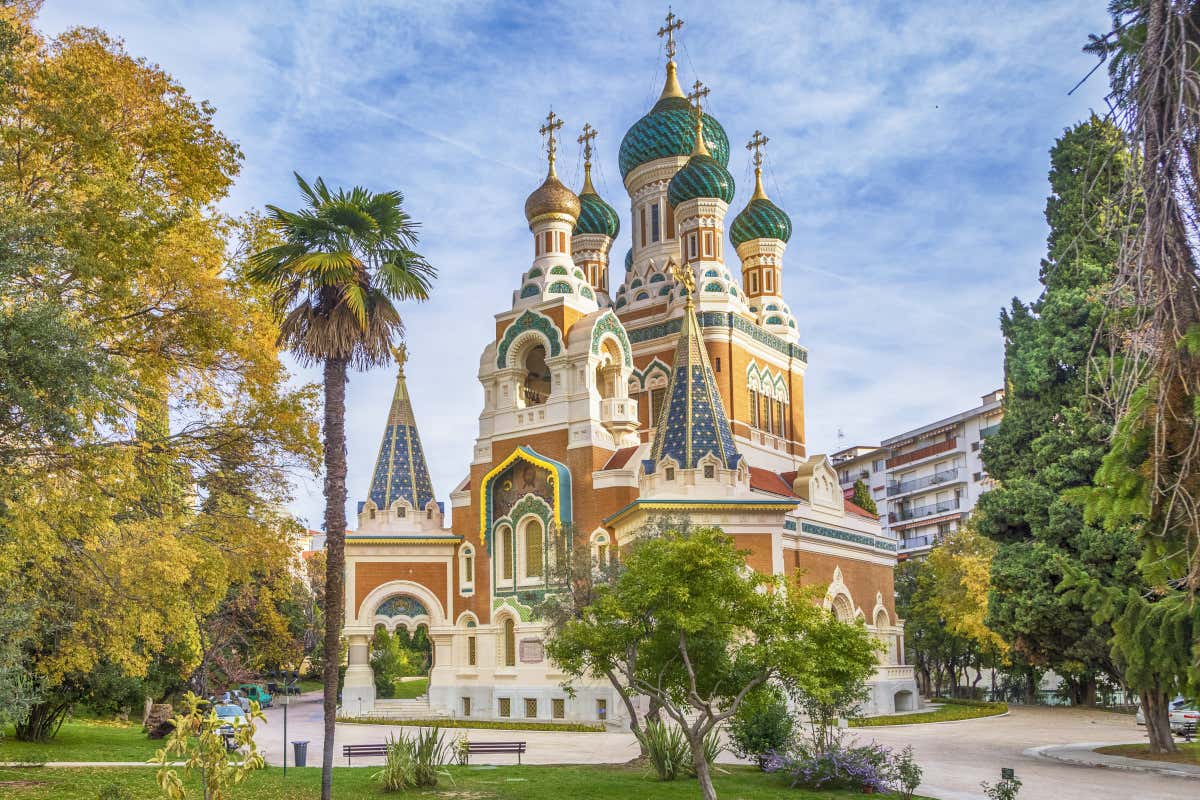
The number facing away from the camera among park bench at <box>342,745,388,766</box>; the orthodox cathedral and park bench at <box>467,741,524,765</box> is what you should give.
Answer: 2

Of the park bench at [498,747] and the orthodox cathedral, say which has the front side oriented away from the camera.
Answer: the park bench

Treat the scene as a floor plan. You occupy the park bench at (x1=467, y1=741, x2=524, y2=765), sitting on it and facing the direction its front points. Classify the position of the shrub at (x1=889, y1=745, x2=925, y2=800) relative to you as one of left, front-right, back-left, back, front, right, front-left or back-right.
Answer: back-right

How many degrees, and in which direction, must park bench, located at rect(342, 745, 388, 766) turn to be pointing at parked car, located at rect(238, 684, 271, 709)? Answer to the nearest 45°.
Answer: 0° — it already faces it

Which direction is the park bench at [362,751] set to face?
away from the camera

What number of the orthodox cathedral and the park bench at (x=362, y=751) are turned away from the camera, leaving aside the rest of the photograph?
1

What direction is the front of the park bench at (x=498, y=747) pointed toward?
away from the camera

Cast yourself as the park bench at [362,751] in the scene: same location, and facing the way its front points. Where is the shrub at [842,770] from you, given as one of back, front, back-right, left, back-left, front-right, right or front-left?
back-right

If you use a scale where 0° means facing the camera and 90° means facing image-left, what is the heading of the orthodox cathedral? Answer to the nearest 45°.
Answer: approximately 45°

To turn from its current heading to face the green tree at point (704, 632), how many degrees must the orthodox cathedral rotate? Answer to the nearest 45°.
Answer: approximately 45° to its left
